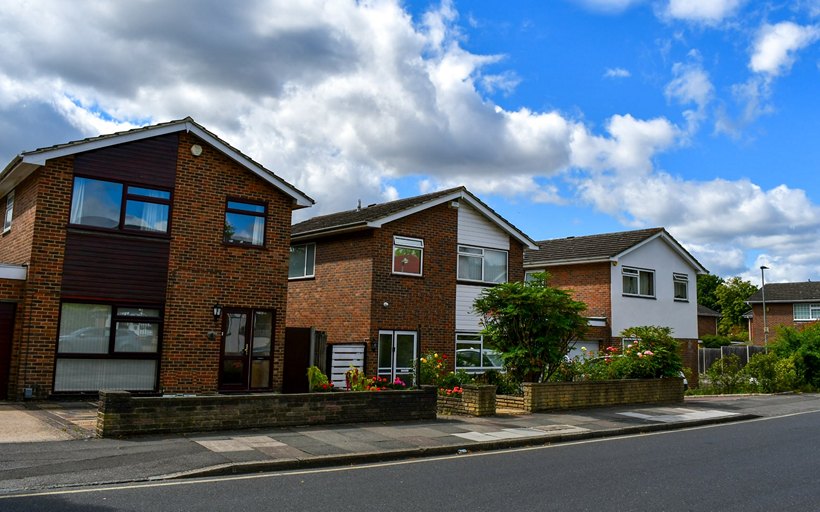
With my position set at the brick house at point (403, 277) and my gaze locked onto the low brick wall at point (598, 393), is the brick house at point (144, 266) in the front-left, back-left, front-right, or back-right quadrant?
back-right

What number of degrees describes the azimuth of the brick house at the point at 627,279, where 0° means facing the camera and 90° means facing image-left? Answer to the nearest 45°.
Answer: approximately 315°

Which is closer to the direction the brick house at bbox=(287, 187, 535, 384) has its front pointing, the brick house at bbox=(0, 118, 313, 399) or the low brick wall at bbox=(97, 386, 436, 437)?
the low brick wall

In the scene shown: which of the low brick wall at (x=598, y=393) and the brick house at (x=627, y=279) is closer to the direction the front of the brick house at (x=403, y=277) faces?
the low brick wall

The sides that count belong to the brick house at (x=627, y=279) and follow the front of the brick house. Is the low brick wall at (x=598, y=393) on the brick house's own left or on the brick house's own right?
on the brick house's own right

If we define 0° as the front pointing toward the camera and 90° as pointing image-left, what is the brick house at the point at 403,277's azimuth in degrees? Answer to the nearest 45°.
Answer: approximately 315°

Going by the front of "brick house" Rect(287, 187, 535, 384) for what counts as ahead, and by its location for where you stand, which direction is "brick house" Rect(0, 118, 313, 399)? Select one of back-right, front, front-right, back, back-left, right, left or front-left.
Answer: right

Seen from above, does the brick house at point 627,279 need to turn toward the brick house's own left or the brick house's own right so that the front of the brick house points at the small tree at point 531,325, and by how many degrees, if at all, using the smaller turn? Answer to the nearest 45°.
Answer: approximately 45° to the brick house's own right

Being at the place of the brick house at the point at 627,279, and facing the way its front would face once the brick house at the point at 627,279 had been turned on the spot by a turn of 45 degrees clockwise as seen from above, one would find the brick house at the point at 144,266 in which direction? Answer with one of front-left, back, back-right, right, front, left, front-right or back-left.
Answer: front-right

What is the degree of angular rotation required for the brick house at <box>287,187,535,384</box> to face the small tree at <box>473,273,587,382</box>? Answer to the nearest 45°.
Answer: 0° — it already faces it

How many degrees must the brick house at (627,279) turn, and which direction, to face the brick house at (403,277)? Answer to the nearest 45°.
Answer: approximately 90° to its right
